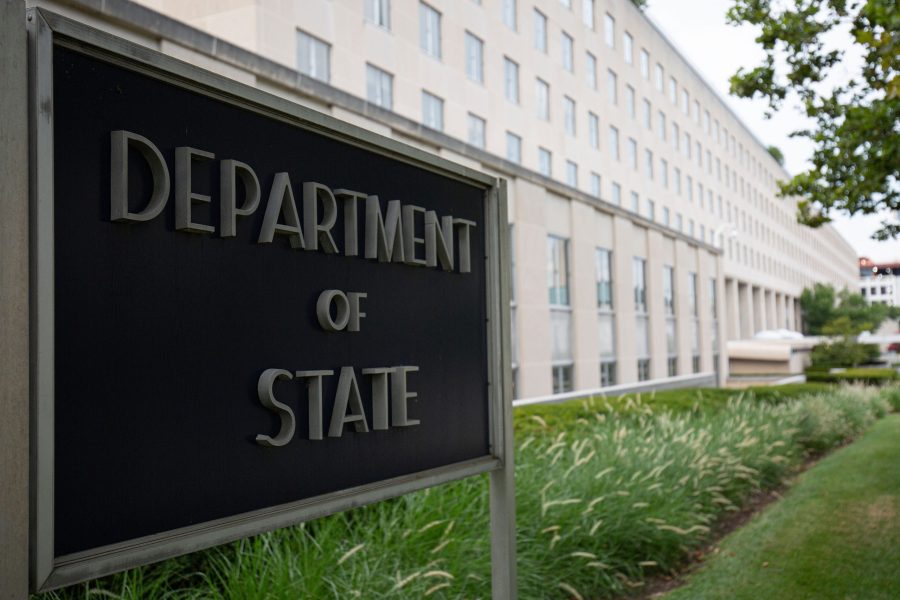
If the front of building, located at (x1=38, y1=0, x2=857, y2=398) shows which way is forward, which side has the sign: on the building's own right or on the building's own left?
on the building's own right

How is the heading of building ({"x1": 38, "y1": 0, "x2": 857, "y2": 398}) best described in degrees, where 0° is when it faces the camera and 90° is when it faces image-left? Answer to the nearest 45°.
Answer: approximately 315°

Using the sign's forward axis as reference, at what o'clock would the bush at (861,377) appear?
The bush is roughly at 9 o'clock from the sign.

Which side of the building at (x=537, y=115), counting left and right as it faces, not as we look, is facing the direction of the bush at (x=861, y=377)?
left

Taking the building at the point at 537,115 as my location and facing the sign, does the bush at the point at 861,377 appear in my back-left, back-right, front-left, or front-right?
back-left

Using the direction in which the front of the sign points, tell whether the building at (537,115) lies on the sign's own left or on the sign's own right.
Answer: on the sign's own left
